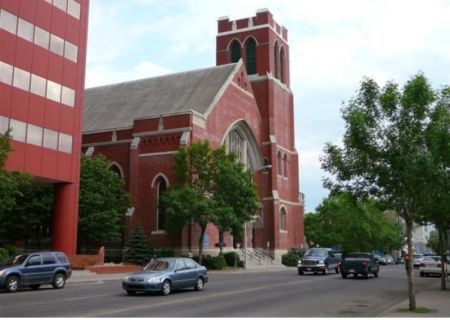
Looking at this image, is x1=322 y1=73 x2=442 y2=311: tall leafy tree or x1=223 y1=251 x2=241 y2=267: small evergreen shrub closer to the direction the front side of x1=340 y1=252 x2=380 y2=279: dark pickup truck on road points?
the small evergreen shrub

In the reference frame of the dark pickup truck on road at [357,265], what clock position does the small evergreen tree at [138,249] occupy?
The small evergreen tree is roughly at 8 o'clock from the dark pickup truck on road.

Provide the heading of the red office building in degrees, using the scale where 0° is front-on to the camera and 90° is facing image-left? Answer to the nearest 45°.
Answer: approximately 315°

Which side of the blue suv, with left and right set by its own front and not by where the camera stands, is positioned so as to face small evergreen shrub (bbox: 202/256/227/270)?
back

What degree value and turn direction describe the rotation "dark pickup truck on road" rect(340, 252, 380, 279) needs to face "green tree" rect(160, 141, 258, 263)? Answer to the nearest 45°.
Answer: approximately 90° to its left

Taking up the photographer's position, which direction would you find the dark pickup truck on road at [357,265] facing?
facing away from the viewer and to the right of the viewer

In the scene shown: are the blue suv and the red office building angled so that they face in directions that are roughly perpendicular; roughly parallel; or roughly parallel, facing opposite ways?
roughly perpendicular

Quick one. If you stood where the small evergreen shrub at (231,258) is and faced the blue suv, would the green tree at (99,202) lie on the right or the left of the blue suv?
right

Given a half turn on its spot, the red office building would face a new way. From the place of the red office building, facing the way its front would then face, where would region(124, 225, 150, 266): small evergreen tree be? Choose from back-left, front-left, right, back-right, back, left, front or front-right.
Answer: right

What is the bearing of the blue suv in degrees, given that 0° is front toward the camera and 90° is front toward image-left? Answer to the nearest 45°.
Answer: approximately 45°

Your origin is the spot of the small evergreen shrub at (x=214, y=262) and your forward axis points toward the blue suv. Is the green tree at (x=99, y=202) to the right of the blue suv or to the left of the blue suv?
right
